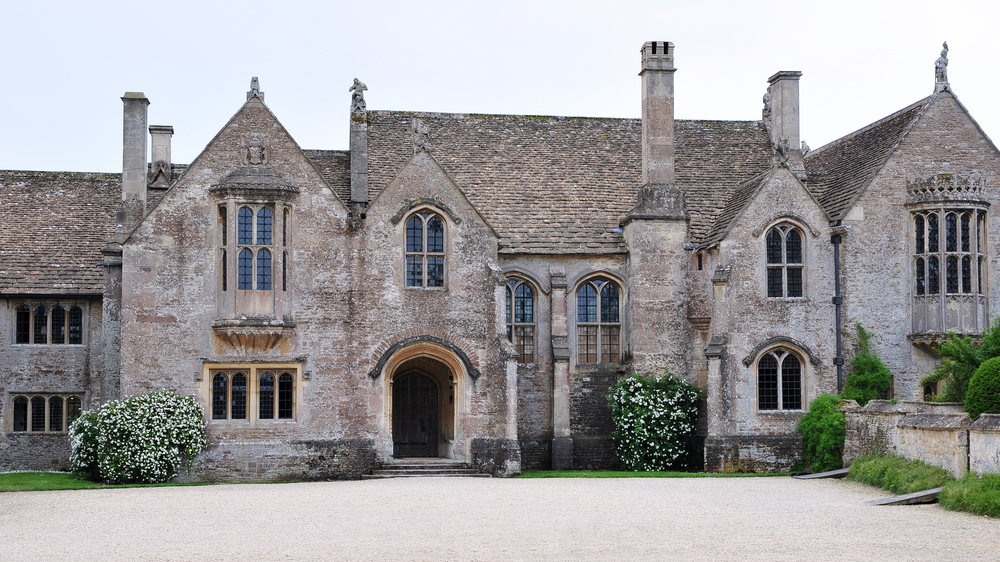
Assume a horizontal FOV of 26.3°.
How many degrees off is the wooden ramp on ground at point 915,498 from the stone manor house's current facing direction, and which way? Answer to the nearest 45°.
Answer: approximately 45° to its left

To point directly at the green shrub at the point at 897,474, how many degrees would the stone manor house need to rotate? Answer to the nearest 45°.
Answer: approximately 45° to its left

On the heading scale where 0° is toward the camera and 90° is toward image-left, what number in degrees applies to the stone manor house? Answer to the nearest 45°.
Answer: approximately 0°

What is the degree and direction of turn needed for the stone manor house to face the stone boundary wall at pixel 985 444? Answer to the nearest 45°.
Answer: approximately 45° to its left

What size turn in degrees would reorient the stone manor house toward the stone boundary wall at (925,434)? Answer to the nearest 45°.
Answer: approximately 45° to its left

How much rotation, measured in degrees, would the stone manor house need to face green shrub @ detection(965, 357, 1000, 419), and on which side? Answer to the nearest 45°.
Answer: approximately 45° to its left
